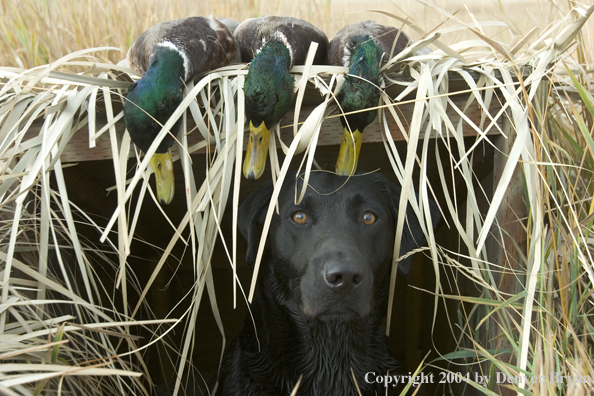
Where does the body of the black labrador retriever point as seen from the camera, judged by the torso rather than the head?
toward the camera
